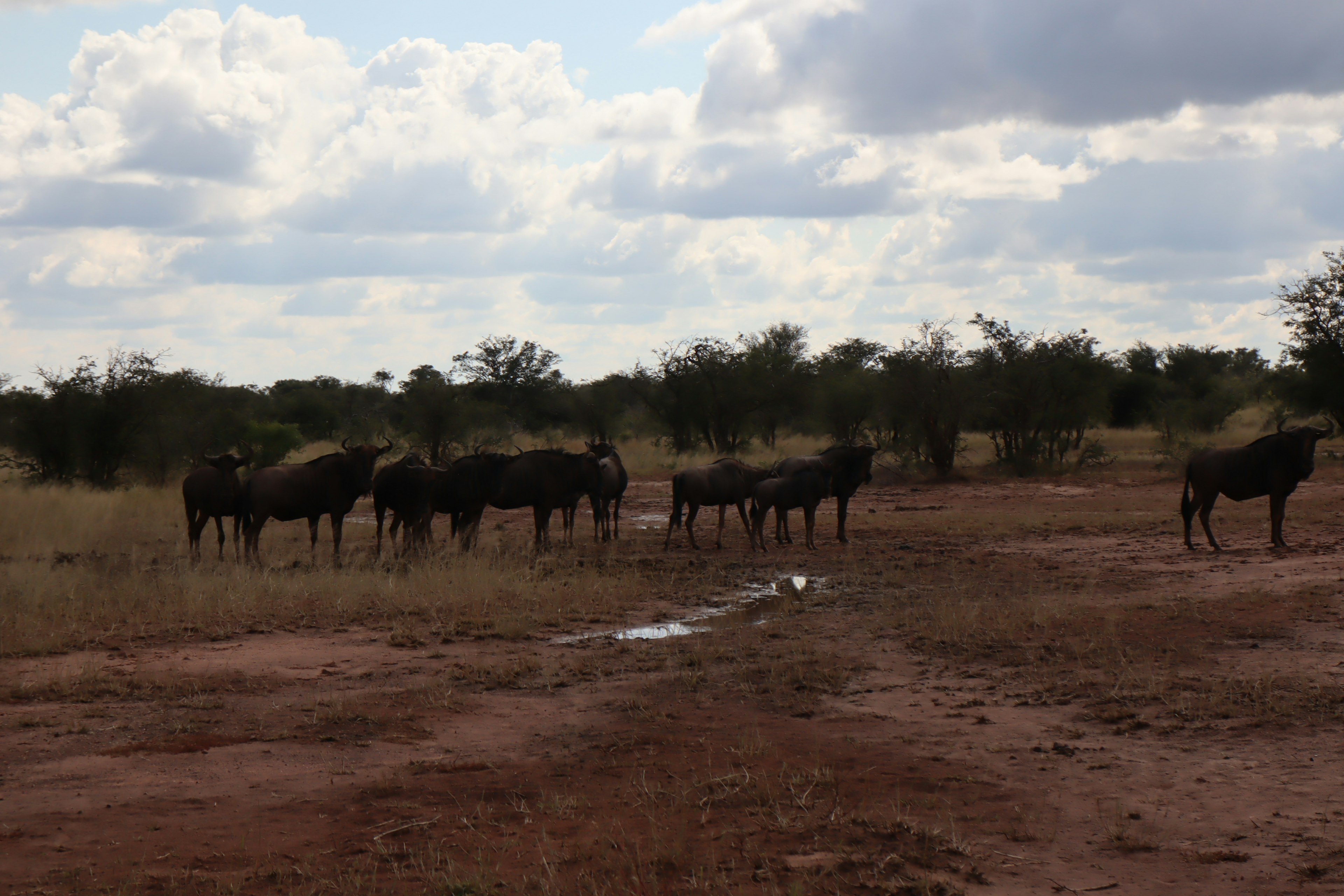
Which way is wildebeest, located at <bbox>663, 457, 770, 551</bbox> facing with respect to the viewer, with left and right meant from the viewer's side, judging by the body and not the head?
facing to the right of the viewer

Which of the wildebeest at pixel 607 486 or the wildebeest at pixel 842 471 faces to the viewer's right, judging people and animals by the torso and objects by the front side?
the wildebeest at pixel 842 471

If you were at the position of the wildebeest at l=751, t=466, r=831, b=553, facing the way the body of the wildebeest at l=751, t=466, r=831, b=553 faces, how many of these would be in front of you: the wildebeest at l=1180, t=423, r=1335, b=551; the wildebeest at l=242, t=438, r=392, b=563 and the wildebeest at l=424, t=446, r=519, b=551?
1

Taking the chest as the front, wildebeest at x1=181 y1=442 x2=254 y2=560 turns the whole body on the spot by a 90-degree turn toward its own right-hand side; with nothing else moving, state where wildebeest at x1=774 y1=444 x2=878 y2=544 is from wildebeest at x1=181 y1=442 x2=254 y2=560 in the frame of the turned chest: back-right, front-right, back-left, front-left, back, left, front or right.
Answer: back-left

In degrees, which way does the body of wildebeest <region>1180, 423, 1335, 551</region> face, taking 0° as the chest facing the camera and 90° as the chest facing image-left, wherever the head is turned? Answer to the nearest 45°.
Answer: approximately 270°

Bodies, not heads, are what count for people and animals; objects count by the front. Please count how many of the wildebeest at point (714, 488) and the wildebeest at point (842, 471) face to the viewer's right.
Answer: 2

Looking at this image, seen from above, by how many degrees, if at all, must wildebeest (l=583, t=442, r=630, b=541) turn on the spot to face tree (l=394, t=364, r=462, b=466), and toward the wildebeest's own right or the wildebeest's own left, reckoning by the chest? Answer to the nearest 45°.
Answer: approximately 180°

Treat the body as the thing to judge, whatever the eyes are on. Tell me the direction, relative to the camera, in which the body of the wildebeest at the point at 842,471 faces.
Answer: to the viewer's right

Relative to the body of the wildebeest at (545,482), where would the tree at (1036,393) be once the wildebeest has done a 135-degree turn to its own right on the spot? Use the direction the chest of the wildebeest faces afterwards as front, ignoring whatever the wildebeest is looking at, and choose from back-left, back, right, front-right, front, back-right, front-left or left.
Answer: back

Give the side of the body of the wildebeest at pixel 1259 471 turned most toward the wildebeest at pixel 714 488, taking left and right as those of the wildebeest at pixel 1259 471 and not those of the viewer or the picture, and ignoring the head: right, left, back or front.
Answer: back

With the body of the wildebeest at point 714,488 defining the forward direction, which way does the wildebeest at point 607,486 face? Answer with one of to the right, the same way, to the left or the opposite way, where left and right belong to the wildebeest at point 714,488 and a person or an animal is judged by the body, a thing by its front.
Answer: to the right

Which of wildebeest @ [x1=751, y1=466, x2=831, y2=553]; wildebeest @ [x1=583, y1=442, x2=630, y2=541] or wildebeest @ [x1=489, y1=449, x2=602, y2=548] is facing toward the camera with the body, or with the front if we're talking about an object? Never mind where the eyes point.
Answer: wildebeest @ [x1=583, y1=442, x2=630, y2=541]
